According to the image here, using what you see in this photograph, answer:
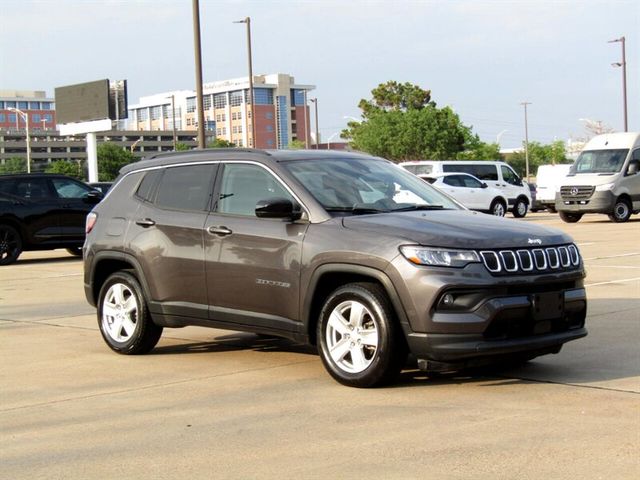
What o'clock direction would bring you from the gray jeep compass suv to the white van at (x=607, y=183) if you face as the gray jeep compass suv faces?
The white van is roughly at 8 o'clock from the gray jeep compass suv.

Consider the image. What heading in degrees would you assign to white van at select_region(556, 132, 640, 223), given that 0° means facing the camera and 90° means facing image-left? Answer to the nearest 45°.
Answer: approximately 45°

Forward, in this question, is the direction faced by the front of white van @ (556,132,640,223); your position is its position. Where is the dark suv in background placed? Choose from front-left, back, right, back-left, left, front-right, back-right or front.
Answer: front

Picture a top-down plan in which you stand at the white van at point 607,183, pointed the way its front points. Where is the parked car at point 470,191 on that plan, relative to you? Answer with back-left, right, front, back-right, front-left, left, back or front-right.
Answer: right

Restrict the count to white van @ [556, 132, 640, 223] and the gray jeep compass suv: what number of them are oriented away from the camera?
0

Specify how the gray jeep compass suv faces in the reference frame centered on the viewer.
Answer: facing the viewer and to the right of the viewer

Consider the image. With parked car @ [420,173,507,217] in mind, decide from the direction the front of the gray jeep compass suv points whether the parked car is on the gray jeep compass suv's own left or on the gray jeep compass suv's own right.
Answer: on the gray jeep compass suv's own left

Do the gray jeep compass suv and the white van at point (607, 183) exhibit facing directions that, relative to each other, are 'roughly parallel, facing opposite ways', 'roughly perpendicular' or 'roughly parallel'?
roughly perpendicular

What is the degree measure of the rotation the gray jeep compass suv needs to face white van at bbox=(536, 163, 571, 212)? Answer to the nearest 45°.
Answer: approximately 135° to its left

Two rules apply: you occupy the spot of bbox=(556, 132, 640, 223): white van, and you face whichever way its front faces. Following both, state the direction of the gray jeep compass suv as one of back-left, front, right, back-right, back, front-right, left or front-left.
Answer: front-left

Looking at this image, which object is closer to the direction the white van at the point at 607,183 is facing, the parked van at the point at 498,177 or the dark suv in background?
the dark suv in background
